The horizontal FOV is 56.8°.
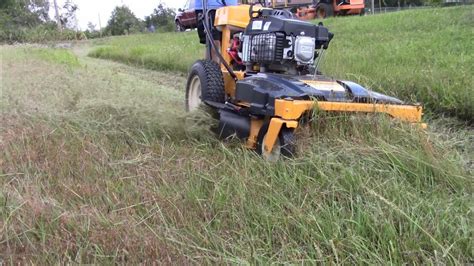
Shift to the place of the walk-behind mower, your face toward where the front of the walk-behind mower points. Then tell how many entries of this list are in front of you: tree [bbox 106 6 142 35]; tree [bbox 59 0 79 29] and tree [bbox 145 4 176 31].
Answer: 0

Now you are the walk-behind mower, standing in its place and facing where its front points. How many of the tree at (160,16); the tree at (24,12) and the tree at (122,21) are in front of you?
0

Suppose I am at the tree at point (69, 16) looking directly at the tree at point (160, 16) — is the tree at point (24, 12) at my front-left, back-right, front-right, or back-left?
back-left

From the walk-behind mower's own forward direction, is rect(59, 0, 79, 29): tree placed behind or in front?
behind

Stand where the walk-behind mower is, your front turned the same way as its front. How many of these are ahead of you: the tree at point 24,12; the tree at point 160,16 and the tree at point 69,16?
0

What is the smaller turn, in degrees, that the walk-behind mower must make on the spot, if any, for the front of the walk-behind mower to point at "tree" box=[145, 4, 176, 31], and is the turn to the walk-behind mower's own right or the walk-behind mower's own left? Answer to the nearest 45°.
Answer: approximately 135° to the walk-behind mower's own left

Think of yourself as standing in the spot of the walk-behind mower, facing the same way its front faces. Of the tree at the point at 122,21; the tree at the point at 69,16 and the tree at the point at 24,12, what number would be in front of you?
0

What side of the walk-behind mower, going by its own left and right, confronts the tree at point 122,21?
back

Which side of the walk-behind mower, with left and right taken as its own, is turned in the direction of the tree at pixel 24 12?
back

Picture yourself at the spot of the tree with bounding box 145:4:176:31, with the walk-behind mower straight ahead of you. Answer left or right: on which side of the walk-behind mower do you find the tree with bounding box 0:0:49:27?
right

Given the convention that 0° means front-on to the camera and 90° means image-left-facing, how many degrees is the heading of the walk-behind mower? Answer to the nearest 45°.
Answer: approximately 315°
